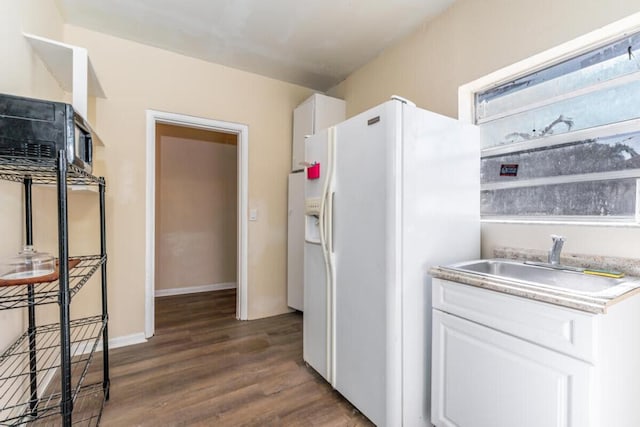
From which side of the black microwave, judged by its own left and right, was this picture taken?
right

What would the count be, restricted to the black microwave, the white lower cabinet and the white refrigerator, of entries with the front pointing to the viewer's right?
1

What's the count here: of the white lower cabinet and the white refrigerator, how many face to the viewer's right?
0

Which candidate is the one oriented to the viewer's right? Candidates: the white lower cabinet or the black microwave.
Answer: the black microwave

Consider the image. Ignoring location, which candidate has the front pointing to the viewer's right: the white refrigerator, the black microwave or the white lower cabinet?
the black microwave

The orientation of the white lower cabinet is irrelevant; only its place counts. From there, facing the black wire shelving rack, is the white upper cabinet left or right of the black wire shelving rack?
right

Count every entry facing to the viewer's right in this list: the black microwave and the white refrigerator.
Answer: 1

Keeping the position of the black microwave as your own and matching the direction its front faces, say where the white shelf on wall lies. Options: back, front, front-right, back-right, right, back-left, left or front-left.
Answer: left

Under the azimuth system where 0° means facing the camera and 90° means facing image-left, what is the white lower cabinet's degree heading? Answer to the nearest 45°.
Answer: approximately 45°

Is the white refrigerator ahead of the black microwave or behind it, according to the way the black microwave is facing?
ahead

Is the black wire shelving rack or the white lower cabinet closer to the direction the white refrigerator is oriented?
the black wire shelving rack

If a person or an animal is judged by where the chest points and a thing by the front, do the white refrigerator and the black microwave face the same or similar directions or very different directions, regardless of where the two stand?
very different directions

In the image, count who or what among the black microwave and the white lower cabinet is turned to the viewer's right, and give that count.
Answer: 1
